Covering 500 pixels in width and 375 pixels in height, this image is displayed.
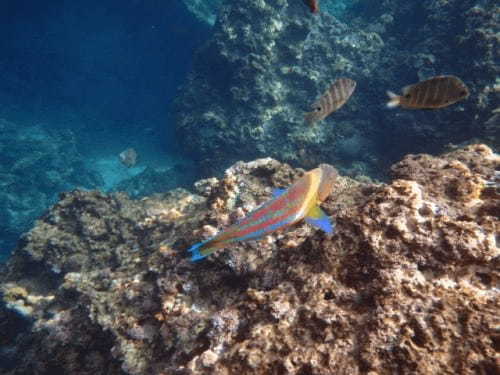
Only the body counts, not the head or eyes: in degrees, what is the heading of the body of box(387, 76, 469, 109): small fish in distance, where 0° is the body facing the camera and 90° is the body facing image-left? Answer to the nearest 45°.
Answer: approximately 270°

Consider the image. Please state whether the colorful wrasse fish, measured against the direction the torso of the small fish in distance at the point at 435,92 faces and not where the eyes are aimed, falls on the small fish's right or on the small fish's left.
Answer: on the small fish's right

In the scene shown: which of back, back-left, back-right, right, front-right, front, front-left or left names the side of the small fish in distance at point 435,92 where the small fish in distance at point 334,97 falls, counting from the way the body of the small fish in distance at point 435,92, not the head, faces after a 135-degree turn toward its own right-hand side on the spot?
right
